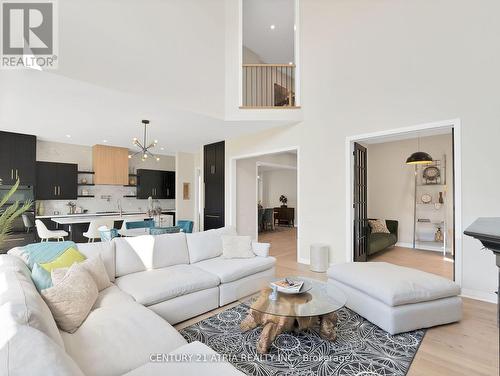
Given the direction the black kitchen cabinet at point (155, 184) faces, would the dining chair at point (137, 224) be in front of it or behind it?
in front

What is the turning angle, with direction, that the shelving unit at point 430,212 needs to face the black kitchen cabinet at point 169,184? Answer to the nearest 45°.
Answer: approximately 45° to its right

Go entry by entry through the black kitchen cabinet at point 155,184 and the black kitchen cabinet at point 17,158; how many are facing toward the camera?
2

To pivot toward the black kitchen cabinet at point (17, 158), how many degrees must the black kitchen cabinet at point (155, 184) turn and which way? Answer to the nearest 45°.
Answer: approximately 45° to its right

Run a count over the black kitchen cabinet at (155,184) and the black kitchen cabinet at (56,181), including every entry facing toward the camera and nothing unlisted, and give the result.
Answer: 2

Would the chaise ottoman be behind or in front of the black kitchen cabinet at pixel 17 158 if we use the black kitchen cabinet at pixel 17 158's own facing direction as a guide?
in front
